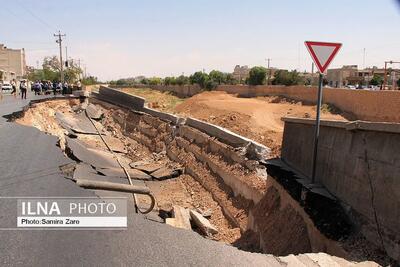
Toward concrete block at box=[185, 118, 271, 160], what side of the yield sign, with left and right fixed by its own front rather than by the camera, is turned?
back

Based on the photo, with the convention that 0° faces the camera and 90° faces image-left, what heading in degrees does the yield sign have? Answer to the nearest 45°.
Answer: approximately 0°

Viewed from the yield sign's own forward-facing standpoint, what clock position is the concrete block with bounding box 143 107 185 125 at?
The concrete block is roughly at 5 o'clock from the yield sign.

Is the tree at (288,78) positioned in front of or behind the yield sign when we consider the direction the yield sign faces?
behind

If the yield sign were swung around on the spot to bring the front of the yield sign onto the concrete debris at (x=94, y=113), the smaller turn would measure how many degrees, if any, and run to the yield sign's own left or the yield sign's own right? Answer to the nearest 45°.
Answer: approximately 135° to the yield sign's own right

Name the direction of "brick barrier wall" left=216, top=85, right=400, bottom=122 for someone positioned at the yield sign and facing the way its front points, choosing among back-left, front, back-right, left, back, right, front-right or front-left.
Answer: back
